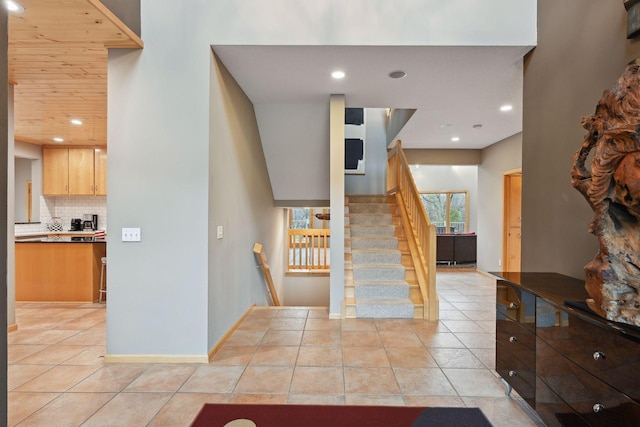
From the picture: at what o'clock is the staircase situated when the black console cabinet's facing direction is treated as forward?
The staircase is roughly at 3 o'clock from the black console cabinet.

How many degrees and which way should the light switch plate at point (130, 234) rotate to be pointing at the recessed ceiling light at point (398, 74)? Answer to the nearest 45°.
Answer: approximately 90° to its left

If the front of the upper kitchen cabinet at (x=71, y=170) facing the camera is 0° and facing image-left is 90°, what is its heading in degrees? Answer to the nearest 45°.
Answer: approximately 0°

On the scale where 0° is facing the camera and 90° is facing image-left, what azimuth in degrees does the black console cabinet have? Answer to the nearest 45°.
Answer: approximately 45°

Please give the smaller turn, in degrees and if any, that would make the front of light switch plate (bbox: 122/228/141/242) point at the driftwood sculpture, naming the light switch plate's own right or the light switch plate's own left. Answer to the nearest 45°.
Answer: approximately 45° to the light switch plate's own left

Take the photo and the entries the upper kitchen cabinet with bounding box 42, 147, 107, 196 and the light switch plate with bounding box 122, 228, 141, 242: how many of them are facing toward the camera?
2

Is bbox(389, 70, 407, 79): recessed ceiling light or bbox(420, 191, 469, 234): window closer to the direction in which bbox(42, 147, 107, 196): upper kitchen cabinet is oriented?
the recessed ceiling light

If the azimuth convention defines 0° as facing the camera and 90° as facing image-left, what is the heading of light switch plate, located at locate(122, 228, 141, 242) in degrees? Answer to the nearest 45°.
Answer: approximately 0°
